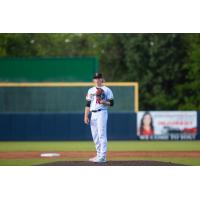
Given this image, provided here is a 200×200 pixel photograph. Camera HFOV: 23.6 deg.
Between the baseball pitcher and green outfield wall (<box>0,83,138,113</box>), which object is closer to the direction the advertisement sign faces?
the baseball pitcher

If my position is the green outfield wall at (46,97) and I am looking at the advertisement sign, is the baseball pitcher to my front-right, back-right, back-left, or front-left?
front-right

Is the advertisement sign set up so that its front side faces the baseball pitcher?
yes

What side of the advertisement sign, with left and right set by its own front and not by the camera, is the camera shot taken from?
front

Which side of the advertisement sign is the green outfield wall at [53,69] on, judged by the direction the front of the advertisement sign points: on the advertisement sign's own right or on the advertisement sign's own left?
on the advertisement sign's own right

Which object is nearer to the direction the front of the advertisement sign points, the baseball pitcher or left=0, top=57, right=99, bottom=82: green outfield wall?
the baseball pitcher

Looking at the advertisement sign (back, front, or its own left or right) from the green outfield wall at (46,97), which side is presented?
right
